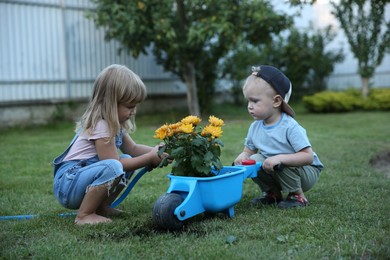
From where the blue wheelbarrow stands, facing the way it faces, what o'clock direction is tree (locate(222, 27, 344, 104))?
The tree is roughly at 5 o'clock from the blue wheelbarrow.

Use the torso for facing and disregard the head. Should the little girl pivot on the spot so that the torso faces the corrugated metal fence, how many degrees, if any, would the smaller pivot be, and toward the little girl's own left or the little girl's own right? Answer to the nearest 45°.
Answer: approximately 90° to the little girl's own left

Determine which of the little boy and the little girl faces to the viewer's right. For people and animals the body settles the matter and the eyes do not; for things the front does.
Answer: the little girl

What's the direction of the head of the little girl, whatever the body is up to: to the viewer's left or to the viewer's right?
to the viewer's right

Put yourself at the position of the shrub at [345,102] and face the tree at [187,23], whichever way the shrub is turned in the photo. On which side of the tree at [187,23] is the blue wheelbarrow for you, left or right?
left

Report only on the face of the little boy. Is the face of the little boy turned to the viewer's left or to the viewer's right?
to the viewer's left

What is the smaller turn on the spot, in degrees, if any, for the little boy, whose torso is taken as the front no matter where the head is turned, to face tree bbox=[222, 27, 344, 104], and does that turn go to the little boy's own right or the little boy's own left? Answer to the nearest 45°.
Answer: approximately 135° to the little boy's own right

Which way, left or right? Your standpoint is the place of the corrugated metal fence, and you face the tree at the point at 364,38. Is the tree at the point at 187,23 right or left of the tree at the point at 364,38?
right

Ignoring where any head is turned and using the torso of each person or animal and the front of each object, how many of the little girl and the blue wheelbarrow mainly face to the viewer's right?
1

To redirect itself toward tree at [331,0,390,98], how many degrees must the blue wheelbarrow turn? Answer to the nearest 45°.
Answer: approximately 135° to its right

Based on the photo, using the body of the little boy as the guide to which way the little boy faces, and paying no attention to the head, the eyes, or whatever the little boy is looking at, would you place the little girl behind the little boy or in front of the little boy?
in front

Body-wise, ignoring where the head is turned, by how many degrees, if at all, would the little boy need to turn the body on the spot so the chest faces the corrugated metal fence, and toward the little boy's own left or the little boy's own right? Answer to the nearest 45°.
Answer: approximately 90° to the little boy's own right

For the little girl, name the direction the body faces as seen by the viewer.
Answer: to the viewer's right

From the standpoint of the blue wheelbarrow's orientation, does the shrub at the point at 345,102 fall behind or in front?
behind
